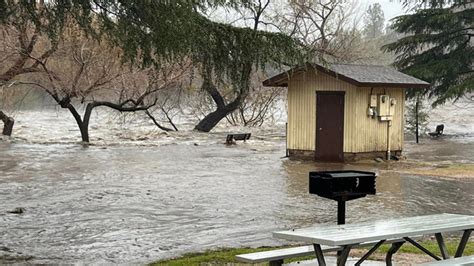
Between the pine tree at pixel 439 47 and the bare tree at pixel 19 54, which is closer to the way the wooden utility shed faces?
the bare tree

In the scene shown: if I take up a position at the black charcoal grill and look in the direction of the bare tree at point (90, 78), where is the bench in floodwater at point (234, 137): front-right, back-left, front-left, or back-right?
front-right

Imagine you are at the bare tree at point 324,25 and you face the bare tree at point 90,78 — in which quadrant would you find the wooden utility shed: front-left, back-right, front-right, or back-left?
front-left

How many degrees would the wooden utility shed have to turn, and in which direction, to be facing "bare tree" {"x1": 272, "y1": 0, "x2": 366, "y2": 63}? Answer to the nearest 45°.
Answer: approximately 135° to its right

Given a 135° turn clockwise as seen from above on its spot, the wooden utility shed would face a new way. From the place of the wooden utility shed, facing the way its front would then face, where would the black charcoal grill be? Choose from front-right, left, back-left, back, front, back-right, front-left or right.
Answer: back

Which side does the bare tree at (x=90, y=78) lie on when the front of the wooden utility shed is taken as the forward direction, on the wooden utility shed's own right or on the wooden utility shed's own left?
on the wooden utility shed's own right

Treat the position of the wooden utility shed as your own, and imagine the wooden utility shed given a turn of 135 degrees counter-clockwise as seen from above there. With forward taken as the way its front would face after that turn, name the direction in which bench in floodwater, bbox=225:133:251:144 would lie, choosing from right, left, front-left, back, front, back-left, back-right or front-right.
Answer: back-left

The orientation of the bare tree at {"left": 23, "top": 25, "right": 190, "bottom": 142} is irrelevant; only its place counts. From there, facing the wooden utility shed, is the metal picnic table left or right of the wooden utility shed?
right
